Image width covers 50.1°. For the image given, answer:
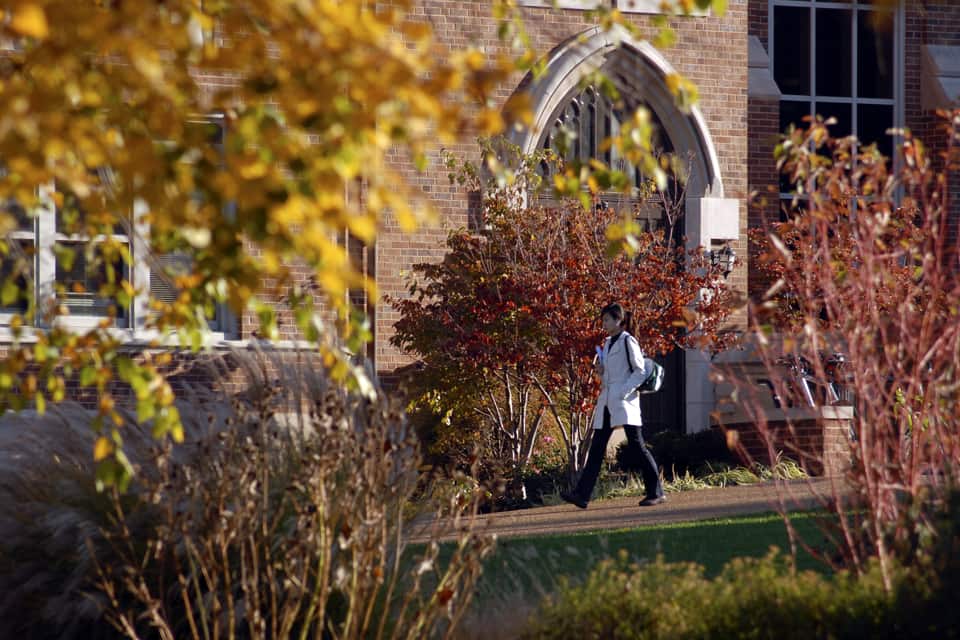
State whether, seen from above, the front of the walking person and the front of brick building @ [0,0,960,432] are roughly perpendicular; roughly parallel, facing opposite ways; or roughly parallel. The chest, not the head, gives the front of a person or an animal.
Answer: roughly perpendicular

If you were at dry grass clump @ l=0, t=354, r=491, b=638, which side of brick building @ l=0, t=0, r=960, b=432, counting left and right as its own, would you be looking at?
front

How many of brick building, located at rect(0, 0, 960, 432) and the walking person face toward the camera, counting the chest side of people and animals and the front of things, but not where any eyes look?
1

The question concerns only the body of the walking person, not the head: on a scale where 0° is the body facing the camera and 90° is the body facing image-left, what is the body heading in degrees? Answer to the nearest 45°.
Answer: approximately 90°

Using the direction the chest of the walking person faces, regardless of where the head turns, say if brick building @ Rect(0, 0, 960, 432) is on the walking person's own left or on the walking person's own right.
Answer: on the walking person's own right

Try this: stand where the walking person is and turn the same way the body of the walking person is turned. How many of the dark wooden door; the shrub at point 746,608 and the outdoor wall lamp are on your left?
1

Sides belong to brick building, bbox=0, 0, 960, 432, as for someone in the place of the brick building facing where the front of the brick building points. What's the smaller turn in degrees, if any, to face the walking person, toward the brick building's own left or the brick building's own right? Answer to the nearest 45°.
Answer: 0° — it already faces them

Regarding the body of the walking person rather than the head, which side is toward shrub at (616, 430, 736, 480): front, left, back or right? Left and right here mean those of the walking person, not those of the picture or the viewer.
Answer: right

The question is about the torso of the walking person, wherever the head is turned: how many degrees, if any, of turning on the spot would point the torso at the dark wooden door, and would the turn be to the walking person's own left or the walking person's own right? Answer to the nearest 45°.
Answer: approximately 90° to the walking person's own right

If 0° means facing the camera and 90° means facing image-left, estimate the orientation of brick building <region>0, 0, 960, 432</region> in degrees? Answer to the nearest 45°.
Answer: approximately 0°
